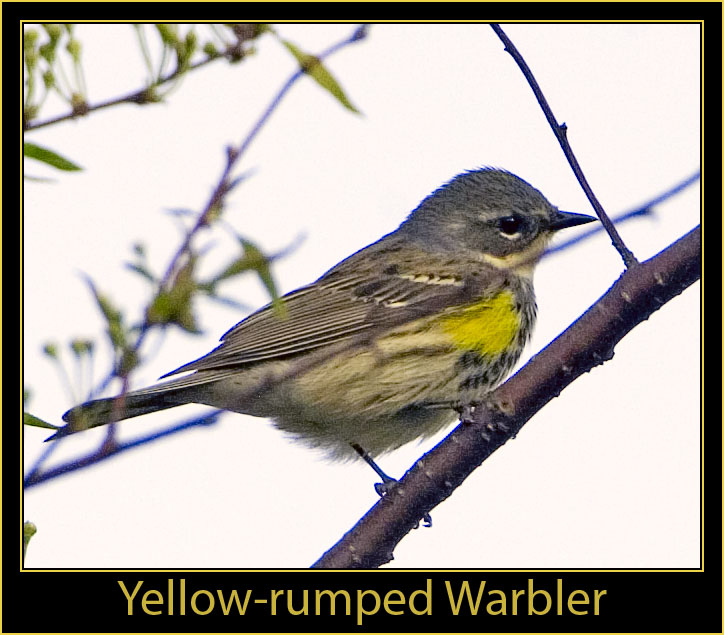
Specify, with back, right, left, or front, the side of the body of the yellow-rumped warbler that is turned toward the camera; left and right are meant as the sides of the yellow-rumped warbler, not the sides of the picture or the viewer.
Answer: right
